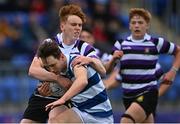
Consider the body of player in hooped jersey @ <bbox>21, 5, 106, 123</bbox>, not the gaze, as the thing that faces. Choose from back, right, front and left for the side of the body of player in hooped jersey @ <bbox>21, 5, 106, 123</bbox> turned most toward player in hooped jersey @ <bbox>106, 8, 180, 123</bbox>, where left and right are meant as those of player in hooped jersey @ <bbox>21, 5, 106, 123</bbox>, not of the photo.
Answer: left
